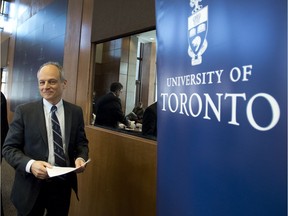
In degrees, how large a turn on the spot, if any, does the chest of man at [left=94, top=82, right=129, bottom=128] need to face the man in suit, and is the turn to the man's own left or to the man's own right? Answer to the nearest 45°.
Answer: approximately 135° to the man's own right

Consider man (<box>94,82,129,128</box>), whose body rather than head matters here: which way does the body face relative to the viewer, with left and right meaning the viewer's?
facing away from the viewer and to the right of the viewer

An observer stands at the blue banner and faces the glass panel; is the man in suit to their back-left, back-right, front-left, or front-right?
front-left
